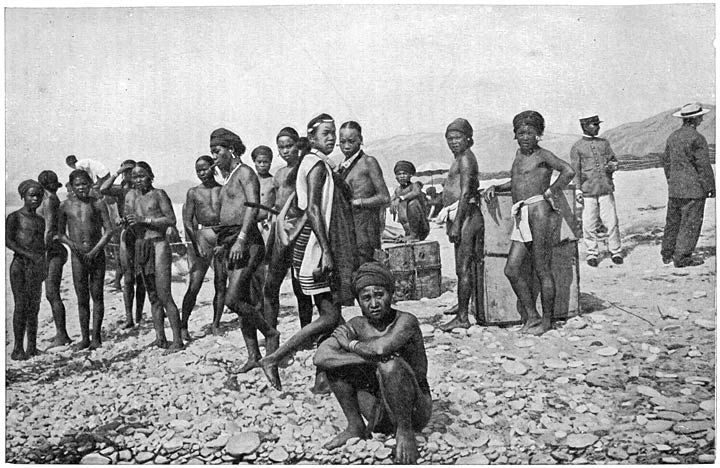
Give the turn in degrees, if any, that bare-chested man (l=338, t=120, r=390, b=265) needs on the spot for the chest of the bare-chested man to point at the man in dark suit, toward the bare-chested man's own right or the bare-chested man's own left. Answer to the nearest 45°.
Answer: approximately 135° to the bare-chested man's own left

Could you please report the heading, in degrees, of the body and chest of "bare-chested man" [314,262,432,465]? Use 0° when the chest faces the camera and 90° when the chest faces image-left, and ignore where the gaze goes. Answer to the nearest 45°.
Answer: approximately 45°

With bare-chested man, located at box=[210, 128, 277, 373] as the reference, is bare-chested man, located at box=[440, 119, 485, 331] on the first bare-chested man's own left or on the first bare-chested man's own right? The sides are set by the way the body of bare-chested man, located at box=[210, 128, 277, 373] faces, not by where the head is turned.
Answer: on the first bare-chested man's own left
